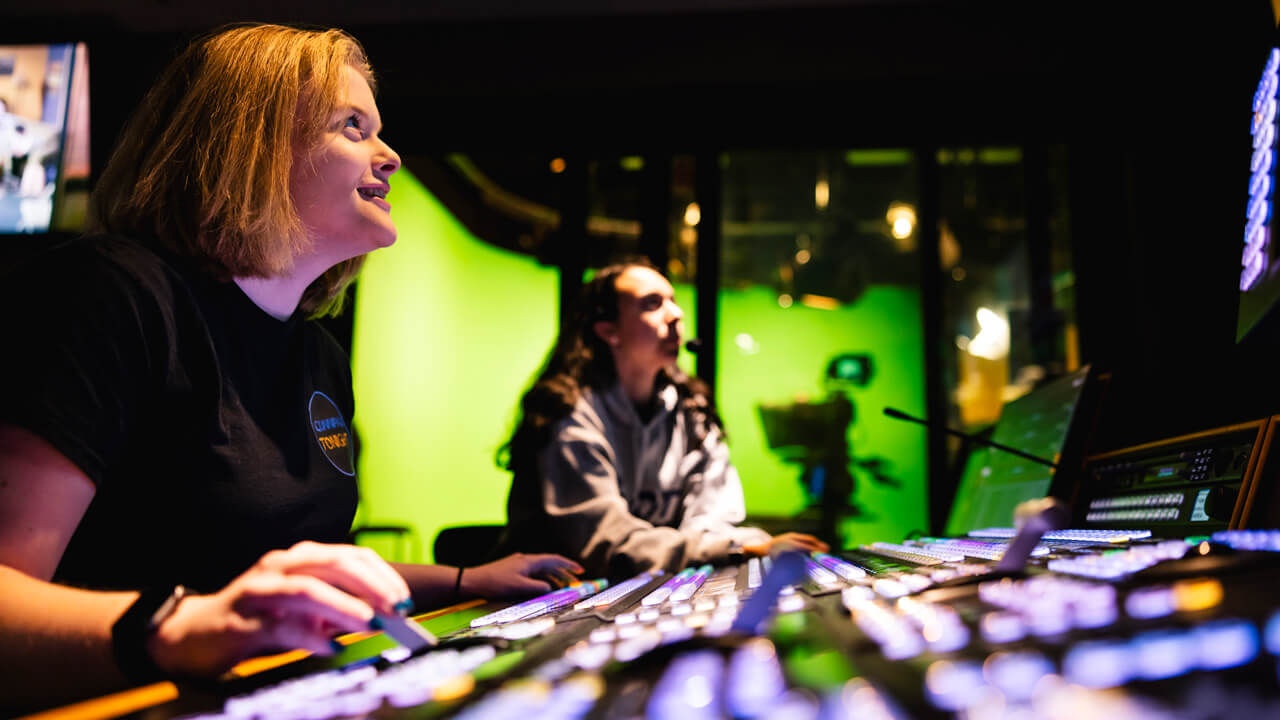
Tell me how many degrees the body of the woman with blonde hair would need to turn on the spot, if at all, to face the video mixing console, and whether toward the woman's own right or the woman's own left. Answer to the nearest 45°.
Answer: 0° — they already face it

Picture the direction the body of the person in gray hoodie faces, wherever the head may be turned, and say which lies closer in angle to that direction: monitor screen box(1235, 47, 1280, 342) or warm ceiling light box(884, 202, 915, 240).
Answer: the monitor screen

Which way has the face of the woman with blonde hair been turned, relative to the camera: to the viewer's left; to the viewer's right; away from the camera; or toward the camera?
to the viewer's right

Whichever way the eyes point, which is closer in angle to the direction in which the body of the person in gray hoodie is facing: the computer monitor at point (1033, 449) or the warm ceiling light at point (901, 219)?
the computer monitor

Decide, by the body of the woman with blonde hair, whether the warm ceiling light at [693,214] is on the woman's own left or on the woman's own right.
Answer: on the woman's own left

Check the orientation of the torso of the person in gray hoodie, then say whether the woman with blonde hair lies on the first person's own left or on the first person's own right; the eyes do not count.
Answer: on the first person's own right

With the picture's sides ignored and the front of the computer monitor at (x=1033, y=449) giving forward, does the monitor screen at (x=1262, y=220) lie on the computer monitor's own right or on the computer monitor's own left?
on the computer monitor's own left

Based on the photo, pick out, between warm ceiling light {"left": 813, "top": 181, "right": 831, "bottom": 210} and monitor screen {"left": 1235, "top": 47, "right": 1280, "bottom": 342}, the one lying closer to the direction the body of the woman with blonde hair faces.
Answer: the monitor screen

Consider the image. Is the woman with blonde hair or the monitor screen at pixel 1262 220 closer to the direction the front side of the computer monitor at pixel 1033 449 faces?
the woman with blonde hair
